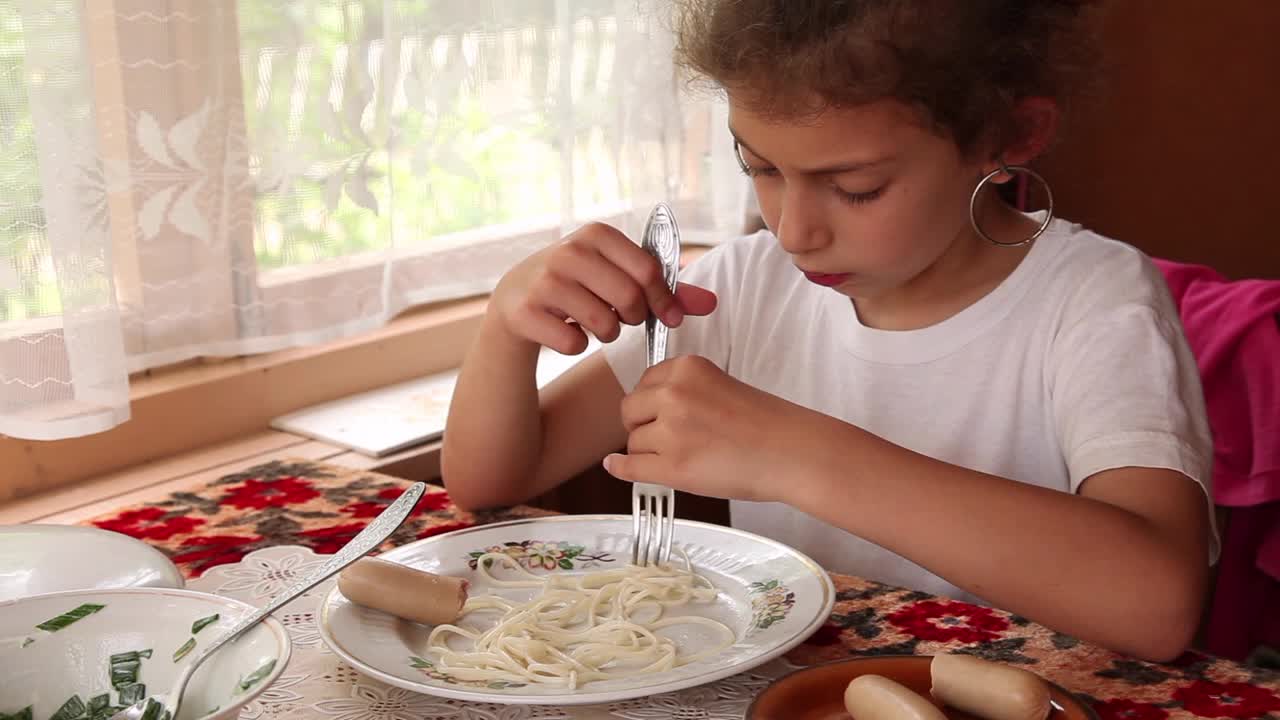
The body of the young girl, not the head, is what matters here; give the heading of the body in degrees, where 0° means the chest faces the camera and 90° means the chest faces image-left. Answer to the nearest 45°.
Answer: approximately 45°

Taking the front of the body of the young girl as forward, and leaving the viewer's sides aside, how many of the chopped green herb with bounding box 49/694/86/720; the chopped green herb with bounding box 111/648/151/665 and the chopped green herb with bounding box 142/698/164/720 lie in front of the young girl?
3

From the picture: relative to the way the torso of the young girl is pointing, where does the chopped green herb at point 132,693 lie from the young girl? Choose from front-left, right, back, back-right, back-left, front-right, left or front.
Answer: front

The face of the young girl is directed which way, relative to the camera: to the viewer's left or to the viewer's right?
to the viewer's left

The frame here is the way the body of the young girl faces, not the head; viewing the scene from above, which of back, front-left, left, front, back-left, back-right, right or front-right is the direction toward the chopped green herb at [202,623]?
front

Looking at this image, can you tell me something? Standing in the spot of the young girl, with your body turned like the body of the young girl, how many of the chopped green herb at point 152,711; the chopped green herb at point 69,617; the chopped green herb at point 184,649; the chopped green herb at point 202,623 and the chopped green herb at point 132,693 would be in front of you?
5

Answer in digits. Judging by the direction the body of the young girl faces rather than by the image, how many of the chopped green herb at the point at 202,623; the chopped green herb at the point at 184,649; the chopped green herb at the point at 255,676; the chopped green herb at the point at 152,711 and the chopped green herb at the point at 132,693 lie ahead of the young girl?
5

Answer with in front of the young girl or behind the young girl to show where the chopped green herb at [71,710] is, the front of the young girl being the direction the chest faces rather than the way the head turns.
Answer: in front

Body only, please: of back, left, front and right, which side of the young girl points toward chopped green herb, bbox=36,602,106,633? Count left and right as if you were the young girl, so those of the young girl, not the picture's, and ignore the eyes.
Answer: front

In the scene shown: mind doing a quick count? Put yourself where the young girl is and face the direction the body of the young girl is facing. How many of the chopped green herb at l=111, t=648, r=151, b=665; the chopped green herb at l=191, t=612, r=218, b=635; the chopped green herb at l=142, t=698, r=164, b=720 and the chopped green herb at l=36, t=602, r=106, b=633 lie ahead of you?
4

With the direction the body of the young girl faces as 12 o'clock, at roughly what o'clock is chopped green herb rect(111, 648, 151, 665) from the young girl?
The chopped green herb is roughly at 12 o'clock from the young girl.

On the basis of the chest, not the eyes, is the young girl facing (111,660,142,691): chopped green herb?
yes

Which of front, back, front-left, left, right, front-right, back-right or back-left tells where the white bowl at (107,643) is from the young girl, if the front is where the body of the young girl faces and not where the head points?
front

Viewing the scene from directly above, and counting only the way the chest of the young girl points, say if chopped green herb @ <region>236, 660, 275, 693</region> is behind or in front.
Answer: in front
